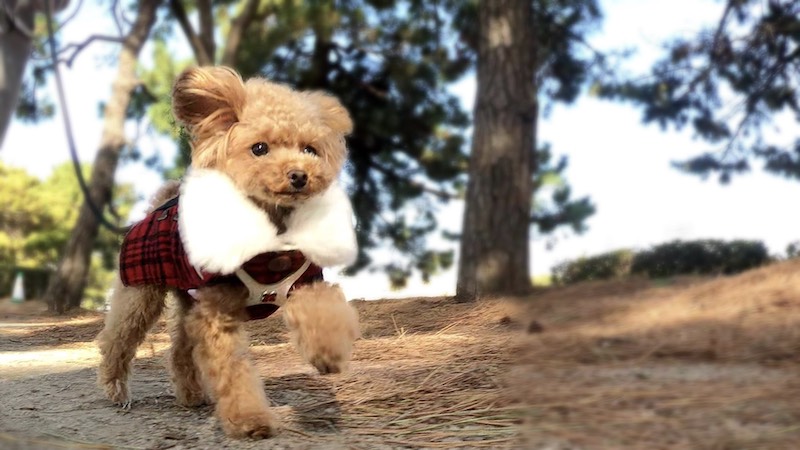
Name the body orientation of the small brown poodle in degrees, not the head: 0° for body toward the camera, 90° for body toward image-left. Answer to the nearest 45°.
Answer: approximately 315°

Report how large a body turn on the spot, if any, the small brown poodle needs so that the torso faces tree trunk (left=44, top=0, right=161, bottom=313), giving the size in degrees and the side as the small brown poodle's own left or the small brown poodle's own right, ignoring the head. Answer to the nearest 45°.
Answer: approximately 135° to the small brown poodle's own left

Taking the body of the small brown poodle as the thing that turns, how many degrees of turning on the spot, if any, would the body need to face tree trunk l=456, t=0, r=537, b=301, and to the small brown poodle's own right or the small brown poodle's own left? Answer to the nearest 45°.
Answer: approximately 90° to the small brown poodle's own left
